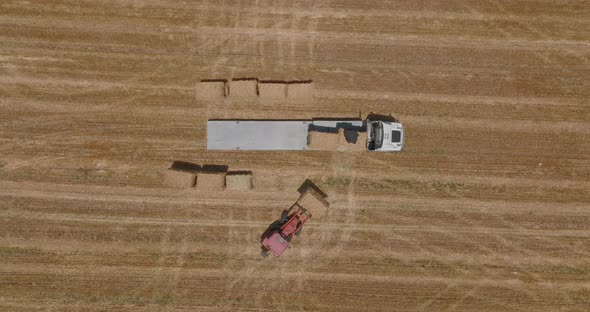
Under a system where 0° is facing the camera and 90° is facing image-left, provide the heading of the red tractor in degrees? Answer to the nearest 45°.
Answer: approximately 225°

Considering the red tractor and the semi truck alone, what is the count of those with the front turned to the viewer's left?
0

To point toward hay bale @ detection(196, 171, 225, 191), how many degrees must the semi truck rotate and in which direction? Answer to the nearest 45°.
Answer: approximately 180°

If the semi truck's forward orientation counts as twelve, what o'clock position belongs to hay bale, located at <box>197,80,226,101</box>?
The hay bale is roughly at 6 o'clock from the semi truck.

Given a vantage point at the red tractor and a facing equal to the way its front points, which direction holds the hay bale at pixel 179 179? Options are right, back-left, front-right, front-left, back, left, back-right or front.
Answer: back-left

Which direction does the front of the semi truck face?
to the viewer's right
